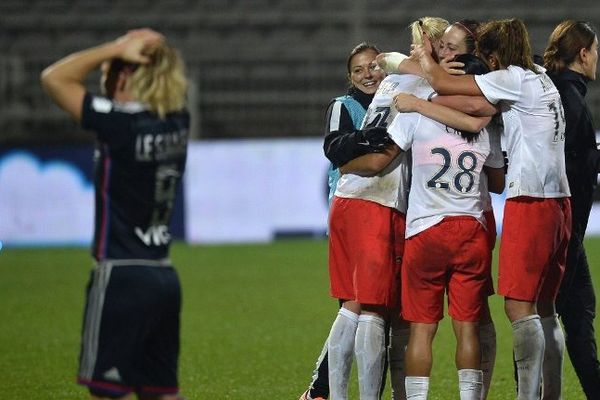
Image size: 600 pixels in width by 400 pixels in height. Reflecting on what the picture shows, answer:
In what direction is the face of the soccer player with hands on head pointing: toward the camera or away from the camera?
away from the camera

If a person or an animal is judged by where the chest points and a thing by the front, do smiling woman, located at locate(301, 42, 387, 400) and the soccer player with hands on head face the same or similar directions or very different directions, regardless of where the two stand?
very different directions

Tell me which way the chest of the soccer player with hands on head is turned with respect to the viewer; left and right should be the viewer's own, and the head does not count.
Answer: facing away from the viewer and to the left of the viewer

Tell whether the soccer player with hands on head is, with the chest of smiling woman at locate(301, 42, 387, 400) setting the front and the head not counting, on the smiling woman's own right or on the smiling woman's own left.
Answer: on the smiling woman's own right

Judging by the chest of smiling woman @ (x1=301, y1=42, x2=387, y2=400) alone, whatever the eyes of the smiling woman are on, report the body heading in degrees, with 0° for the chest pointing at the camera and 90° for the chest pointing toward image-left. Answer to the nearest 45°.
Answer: approximately 315°

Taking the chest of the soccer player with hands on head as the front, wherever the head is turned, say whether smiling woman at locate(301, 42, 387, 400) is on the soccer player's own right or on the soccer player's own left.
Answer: on the soccer player's own right
